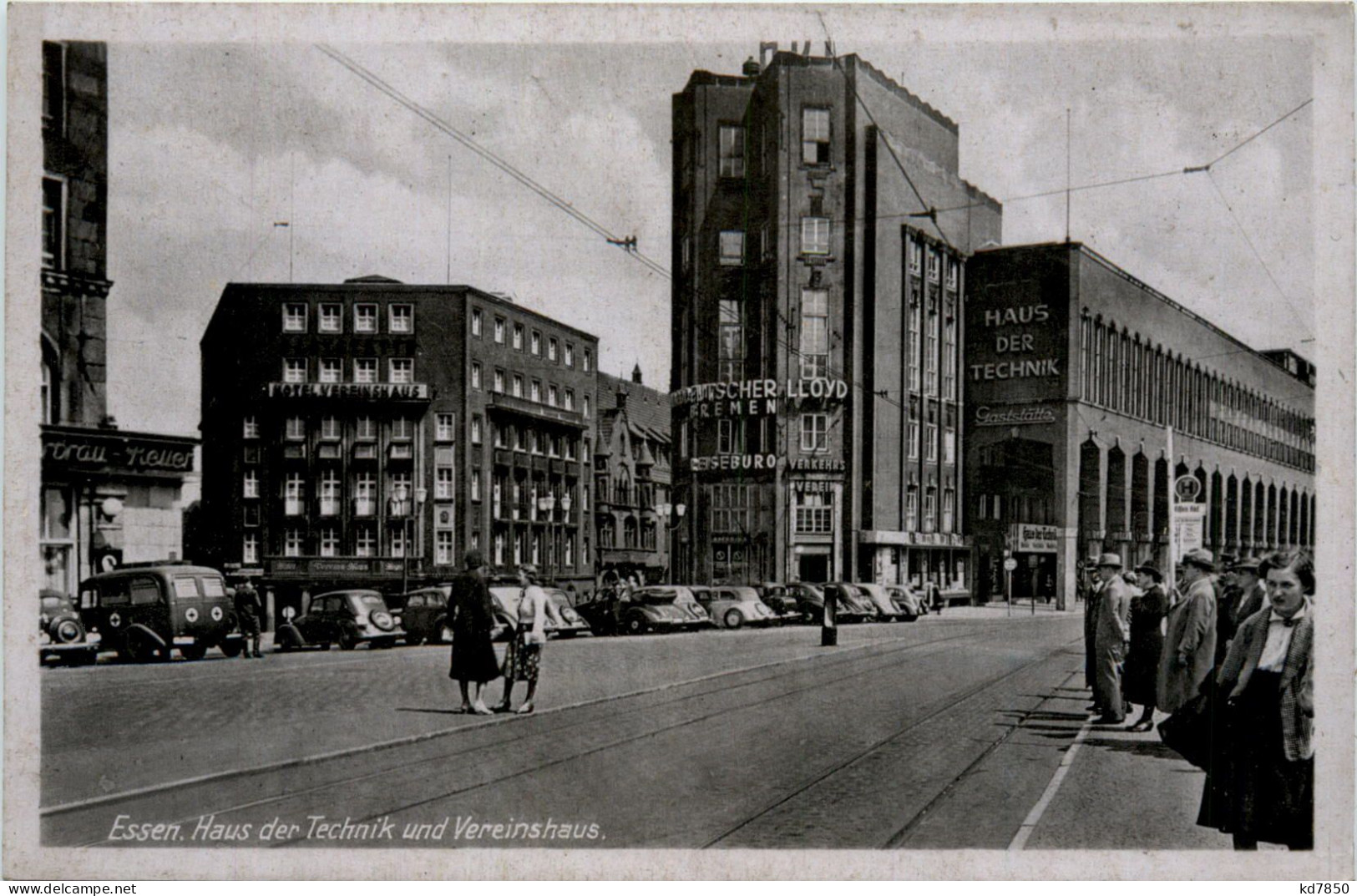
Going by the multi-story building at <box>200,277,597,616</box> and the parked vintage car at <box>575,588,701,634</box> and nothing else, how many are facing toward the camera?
1

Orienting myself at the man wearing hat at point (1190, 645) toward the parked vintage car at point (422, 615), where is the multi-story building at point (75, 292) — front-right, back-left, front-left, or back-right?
front-left

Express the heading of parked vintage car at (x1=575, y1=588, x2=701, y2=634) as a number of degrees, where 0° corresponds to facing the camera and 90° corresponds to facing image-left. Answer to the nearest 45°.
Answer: approximately 135°

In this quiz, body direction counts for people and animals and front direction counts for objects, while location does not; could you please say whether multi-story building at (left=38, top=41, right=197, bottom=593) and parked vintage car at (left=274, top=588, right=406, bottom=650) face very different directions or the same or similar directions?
very different directions

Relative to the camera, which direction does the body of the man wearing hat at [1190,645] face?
to the viewer's left

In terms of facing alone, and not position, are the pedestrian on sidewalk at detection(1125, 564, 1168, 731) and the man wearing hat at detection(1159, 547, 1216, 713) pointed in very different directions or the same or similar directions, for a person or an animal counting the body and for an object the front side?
same or similar directions

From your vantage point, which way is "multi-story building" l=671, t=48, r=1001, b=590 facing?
toward the camera

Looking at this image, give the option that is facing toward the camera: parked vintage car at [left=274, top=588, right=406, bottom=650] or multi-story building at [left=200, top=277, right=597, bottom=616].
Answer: the multi-story building

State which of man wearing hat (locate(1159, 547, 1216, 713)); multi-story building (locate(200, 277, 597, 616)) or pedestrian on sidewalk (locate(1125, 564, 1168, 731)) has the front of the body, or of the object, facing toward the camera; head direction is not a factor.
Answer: the multi-story building

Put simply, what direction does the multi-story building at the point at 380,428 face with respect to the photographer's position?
facing the viewer

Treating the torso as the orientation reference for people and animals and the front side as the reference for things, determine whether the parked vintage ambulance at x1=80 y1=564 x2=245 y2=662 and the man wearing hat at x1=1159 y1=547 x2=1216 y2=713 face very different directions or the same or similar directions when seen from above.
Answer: same or similar directions

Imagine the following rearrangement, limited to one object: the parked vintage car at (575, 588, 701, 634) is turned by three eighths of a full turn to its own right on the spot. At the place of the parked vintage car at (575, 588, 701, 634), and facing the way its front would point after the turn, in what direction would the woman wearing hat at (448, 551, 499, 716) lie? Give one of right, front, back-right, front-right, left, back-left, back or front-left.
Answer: right
